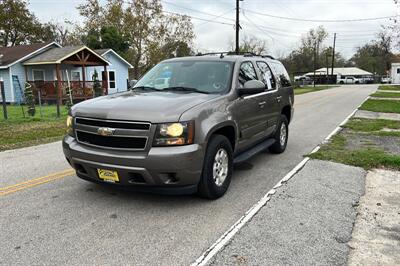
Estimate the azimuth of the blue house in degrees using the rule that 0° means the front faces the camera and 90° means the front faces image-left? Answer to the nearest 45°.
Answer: approximately 315°

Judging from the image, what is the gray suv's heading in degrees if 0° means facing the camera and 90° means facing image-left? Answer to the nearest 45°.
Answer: approximately 45°

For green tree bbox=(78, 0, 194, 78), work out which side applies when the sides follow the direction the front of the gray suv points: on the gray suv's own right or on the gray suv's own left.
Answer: on the gray suv's own right

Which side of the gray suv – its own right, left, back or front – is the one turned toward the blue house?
right

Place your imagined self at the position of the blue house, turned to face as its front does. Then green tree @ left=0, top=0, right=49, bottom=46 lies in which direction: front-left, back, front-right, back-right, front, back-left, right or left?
back-left

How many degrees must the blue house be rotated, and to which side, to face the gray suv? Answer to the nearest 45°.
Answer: approximately 45° to its right

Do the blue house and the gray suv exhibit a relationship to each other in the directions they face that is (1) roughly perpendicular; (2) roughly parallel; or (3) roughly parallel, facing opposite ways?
roughly perpendicular

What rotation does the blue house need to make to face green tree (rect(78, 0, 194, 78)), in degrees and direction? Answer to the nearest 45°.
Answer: approximately 90° to its left
